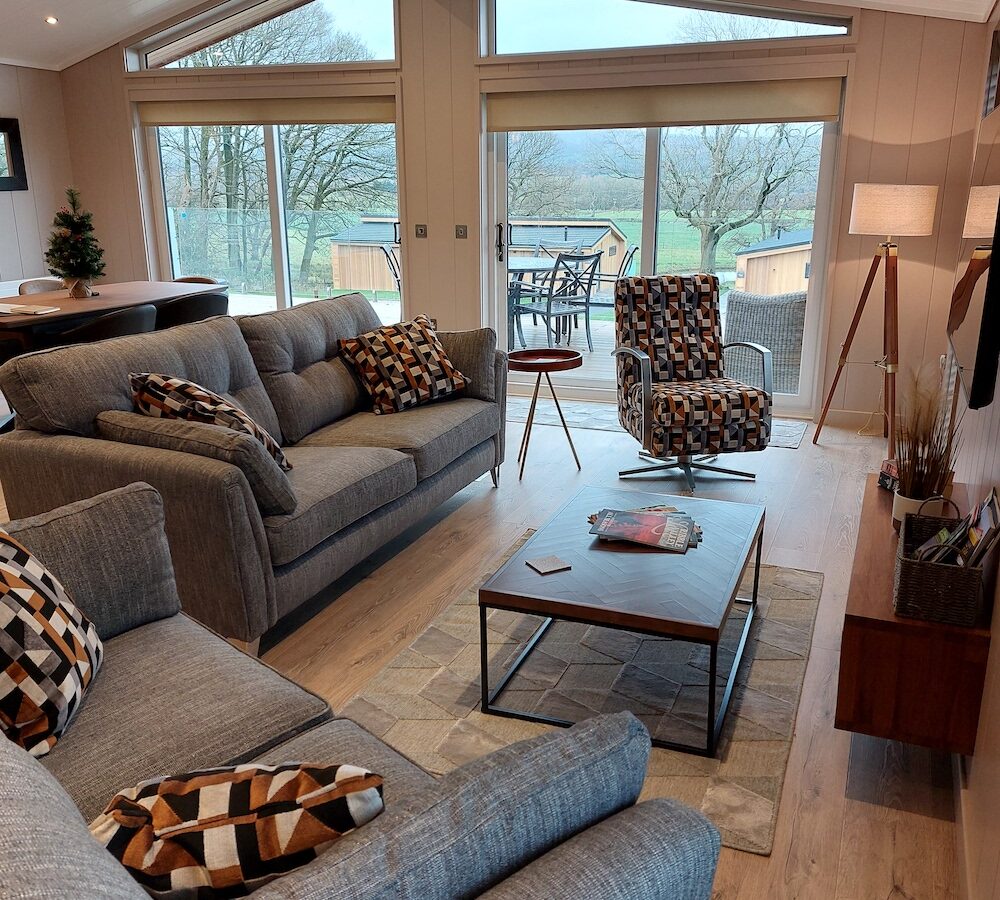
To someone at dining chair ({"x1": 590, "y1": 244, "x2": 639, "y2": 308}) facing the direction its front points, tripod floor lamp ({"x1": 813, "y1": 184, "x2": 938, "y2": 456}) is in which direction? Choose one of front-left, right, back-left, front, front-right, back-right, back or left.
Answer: back-left

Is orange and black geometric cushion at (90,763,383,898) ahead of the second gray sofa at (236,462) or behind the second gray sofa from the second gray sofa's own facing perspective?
ahead

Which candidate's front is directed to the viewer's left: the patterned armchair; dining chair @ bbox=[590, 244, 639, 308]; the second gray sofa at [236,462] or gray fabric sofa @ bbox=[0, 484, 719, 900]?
the dining chair

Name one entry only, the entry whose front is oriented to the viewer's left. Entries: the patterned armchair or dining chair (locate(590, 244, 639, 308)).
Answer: the dining chair

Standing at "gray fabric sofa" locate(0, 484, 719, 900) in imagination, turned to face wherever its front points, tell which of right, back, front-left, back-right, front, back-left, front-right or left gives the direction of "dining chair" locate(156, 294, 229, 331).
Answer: front-left

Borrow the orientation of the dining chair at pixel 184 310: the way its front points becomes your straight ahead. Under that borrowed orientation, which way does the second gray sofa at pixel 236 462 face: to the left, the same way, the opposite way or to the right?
the opposite way

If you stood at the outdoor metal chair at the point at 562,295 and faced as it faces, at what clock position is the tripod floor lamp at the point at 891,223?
The tripod floor lamp is roughly at 6 o'clock from the outdoor metal chair.

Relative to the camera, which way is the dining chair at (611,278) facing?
to the viewer's left

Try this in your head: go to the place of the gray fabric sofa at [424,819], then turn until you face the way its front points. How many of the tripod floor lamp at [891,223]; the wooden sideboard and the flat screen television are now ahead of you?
3

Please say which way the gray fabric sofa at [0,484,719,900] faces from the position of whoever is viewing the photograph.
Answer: facing away from the viewer and to the right of the viewer

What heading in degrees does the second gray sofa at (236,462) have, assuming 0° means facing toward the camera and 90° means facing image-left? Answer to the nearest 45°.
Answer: approximately 315°

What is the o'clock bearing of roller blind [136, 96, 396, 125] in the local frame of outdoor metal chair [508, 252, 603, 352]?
The roller blind is roughly at 11 o'clock from the outdoor metal chair.

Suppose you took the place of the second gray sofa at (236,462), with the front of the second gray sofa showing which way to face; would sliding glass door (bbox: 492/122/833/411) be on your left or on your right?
on your left
